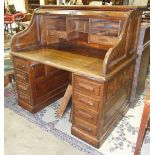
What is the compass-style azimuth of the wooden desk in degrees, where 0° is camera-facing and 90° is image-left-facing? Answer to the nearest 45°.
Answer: approximately 45°
